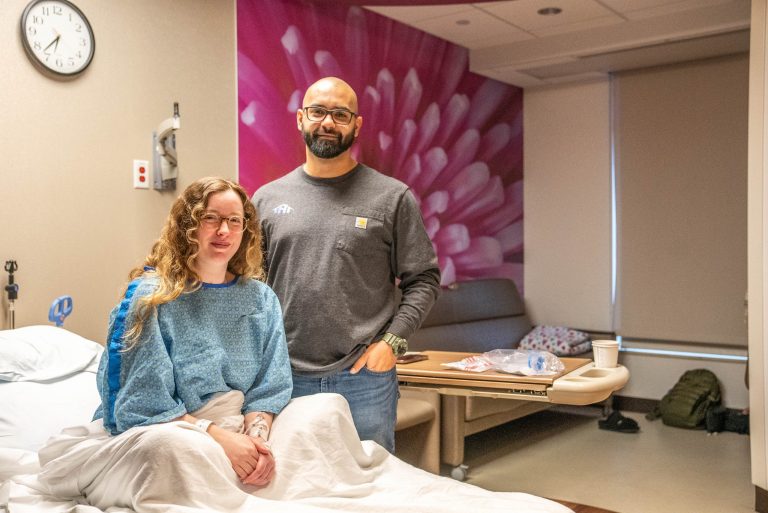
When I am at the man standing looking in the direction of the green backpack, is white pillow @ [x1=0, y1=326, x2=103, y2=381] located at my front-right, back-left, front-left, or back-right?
back-left

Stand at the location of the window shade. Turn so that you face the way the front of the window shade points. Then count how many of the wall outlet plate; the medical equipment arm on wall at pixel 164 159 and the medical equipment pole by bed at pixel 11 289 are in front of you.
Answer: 3

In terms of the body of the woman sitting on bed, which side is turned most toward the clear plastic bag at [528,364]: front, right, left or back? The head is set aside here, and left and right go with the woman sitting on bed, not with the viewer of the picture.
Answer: left

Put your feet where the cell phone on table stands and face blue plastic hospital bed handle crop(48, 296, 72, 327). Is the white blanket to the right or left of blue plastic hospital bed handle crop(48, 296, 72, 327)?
left

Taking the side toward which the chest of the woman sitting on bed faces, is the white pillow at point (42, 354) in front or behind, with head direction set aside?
behind

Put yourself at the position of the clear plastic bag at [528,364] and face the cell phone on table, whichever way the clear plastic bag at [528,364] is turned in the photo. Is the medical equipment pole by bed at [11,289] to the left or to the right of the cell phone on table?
left

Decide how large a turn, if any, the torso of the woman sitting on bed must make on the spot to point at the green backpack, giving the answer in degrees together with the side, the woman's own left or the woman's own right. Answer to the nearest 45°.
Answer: approximately 90° to the woman's own left

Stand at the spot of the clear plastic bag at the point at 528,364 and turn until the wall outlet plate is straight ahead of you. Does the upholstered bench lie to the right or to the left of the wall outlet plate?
right

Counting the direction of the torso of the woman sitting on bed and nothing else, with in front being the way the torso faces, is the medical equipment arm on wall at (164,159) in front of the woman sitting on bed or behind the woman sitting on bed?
behind
